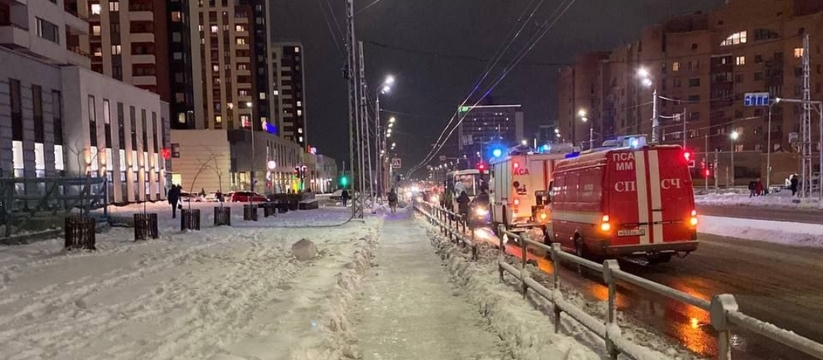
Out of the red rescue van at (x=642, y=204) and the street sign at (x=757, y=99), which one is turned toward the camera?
the street sign

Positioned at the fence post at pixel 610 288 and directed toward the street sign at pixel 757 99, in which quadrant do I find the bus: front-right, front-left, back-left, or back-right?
front-left

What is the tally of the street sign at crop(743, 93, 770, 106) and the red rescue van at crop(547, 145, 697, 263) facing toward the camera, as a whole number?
1

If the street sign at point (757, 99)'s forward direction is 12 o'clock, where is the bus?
The bus is roughly at 3 o'clock from the street sign.

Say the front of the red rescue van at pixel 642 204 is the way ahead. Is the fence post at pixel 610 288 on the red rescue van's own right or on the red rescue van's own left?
on the red rescue van's own left

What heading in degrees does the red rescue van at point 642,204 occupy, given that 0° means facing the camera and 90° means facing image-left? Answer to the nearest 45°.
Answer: approximately 135°

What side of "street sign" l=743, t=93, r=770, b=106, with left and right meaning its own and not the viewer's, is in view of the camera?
front

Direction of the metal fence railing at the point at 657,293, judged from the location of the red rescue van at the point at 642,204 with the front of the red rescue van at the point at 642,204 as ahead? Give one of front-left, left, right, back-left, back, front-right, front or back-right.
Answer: back-left

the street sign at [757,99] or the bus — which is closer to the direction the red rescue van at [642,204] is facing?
the bus

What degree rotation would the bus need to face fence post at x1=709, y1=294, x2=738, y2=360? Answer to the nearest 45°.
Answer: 0° — it already faces it

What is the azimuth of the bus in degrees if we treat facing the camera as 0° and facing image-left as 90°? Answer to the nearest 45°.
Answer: approximately 0°

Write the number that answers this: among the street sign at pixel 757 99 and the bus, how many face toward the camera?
2
